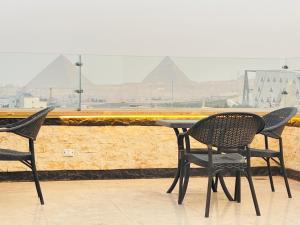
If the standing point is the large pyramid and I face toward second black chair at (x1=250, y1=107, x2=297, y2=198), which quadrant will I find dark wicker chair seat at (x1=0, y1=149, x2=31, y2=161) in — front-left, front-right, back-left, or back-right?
front-right

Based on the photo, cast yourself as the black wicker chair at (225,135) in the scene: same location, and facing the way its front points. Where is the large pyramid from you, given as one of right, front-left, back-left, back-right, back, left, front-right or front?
front

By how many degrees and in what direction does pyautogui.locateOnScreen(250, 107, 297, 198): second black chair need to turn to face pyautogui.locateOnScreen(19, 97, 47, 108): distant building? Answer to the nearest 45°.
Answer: approximately 45° to its right

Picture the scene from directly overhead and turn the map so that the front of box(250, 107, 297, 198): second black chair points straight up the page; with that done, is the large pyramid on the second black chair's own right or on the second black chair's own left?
on the second black chair's own right

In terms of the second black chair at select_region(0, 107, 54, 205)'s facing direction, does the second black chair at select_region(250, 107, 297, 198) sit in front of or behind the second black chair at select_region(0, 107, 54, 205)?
behind

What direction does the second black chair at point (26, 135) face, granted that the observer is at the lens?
facing to the left of the viewer

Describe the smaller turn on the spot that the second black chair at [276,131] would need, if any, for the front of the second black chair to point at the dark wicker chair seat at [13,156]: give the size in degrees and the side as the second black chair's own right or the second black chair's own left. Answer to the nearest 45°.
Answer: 0° — it already faces it

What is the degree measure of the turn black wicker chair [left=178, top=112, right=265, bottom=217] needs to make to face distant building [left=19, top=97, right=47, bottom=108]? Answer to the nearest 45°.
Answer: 0° — it already faces it

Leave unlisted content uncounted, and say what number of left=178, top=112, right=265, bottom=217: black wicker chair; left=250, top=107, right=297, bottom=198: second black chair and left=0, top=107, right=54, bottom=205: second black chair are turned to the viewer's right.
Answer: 0

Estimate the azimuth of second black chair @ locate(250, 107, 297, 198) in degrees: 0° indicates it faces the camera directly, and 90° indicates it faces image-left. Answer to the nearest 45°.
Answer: approximately 45°

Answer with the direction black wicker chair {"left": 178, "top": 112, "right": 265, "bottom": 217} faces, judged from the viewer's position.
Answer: facing away from the viewer and to the left of the viewer

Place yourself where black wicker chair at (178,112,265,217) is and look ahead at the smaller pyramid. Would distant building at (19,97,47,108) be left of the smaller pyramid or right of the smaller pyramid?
left

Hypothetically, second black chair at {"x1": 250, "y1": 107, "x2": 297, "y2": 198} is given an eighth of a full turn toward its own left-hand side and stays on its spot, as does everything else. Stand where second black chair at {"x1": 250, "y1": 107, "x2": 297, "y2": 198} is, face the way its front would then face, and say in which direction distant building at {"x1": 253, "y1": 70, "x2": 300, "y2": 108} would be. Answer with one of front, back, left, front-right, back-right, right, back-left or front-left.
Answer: back

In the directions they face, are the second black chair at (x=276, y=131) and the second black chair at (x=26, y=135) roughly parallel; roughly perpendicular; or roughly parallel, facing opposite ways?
roughly parallel

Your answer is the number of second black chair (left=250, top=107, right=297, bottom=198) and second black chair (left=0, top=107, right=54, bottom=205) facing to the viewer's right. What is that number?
0

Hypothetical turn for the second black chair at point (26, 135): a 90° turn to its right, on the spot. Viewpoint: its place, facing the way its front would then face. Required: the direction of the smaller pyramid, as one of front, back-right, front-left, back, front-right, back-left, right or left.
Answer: front-right

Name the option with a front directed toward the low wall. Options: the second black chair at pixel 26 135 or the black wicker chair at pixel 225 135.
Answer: the black wicker chair
